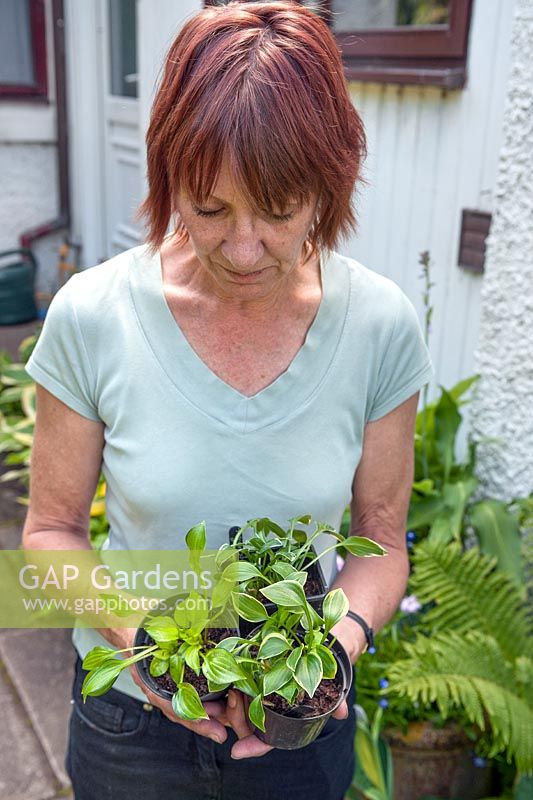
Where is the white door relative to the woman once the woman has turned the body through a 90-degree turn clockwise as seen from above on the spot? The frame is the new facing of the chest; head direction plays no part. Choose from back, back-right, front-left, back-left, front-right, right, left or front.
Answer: right

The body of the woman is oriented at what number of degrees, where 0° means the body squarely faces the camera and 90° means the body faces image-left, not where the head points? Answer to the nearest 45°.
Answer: approximately 0°

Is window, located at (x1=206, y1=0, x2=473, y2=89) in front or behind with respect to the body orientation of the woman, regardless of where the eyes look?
behind

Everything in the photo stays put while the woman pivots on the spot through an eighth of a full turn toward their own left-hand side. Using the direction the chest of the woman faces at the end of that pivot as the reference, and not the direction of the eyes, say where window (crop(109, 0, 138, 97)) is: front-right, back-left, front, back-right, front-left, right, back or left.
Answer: back-left
